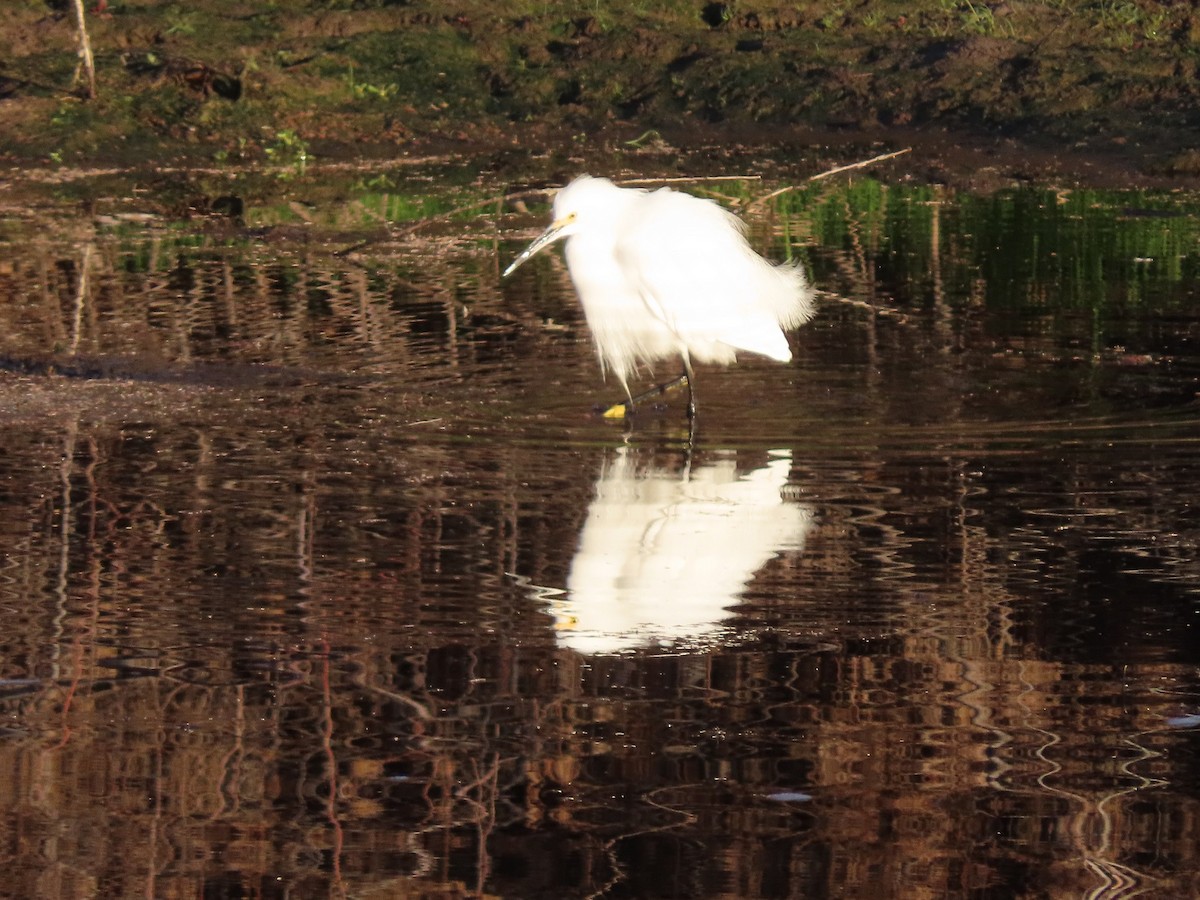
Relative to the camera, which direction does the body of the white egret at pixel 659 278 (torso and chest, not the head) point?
to the viewer's left

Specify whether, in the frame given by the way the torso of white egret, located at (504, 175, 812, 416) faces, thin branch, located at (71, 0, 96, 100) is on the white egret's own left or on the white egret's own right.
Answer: on the white egret's own right
